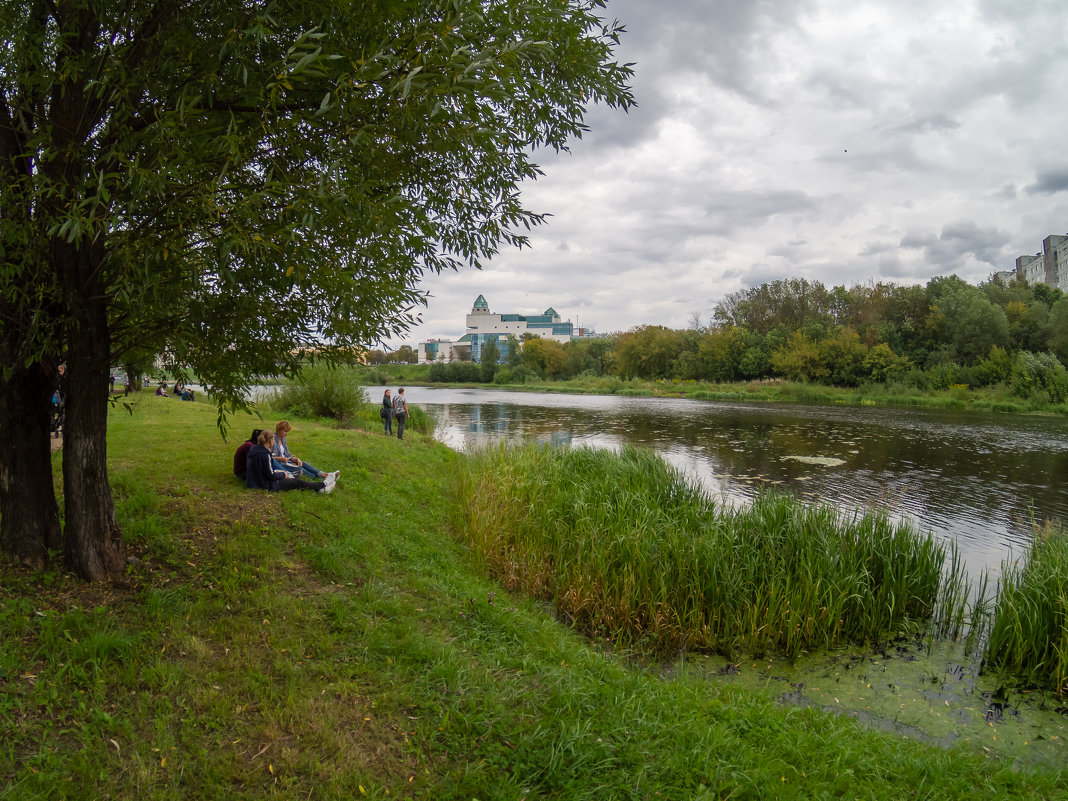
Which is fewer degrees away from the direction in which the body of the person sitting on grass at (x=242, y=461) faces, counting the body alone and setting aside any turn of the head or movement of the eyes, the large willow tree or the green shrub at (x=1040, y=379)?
the green shrub

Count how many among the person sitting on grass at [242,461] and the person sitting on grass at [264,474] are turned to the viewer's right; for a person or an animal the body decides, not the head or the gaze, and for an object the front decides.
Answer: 2

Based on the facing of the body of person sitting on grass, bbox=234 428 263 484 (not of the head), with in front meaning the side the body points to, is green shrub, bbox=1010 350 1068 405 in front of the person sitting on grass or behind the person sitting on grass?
in front

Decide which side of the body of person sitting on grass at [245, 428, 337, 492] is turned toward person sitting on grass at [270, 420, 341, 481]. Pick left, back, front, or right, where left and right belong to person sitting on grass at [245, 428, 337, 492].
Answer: left

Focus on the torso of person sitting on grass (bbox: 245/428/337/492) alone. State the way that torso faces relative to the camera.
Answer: to the viewer's right

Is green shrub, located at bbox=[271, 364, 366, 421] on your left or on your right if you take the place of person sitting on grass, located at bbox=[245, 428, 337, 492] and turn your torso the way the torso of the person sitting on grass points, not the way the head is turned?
on your left
